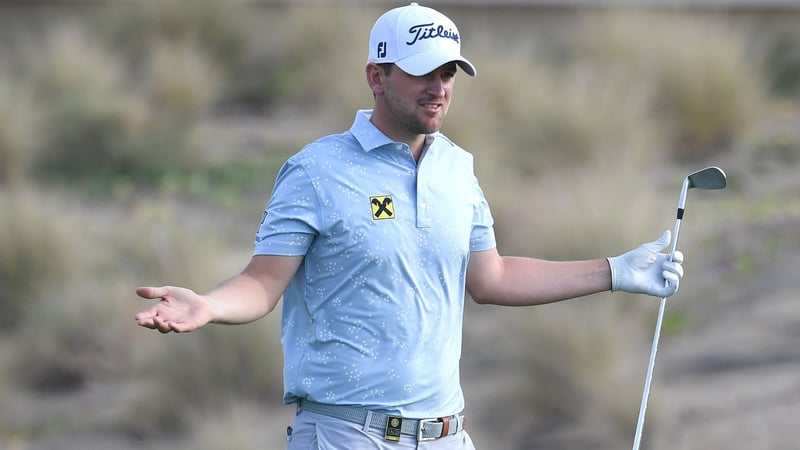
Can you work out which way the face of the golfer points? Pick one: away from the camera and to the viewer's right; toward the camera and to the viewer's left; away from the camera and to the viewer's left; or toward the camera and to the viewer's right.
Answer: toward the camera and to the viewer's right

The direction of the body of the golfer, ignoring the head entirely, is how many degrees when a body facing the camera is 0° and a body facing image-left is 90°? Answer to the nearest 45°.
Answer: approximately 315°
